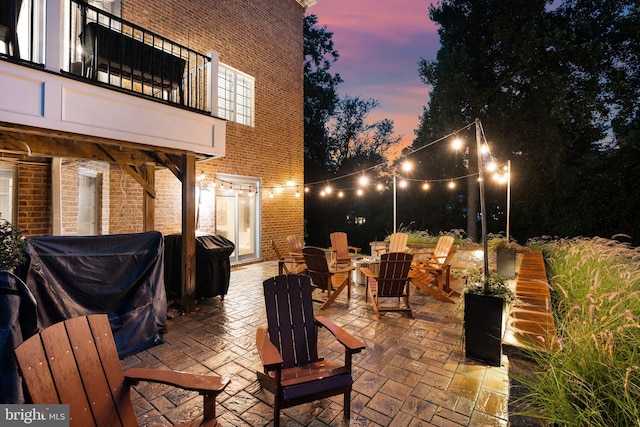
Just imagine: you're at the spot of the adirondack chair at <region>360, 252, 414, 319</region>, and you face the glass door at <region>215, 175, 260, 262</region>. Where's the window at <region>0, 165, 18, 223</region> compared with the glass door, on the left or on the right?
left

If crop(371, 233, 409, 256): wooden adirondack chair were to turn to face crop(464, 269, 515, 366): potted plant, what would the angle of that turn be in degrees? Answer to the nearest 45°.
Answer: approximately 45° to its left

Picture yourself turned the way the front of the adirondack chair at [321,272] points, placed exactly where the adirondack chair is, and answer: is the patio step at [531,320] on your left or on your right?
on your right

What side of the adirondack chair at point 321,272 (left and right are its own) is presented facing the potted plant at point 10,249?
back

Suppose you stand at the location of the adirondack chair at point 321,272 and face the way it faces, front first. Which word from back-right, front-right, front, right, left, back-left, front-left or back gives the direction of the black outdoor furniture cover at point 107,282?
back

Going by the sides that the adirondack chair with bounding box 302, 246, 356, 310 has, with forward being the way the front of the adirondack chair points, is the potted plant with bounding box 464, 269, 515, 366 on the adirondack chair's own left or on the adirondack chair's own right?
on the adirondack chair's own right

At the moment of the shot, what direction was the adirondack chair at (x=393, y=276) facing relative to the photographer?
facing away from the viewer and to the left of the viewer
